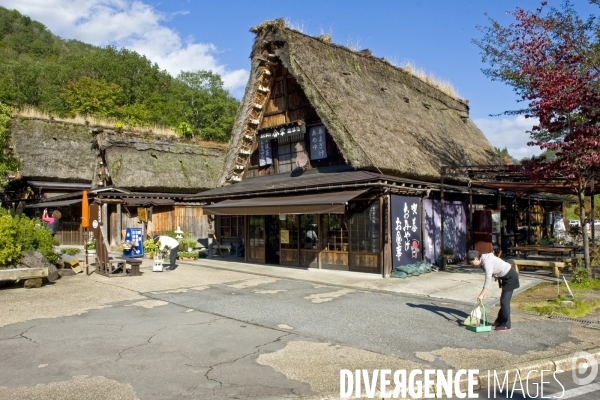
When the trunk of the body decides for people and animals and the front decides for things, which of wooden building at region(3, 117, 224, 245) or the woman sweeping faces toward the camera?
the wooden building

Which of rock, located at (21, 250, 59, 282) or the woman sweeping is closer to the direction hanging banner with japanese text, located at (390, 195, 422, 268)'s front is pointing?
the woman sweeping

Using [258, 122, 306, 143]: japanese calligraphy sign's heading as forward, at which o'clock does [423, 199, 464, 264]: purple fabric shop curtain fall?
The purple fabric shop curtain is roughly at 8 o'clock from the japanese calligraphy sign.

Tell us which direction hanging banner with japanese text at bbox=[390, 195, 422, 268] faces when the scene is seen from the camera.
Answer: facing the viewer and to the right of the viewer

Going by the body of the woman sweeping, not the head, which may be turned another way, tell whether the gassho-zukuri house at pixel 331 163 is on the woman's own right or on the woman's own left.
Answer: on the woman's own right

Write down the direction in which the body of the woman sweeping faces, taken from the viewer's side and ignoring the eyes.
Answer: to the viewer's left

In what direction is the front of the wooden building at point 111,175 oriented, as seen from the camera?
facing the viewer

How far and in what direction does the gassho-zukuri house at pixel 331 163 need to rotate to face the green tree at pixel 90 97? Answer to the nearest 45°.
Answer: approximately 90° to its right

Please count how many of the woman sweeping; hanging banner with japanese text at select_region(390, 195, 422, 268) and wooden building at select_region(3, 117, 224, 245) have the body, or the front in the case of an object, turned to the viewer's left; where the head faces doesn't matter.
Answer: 1

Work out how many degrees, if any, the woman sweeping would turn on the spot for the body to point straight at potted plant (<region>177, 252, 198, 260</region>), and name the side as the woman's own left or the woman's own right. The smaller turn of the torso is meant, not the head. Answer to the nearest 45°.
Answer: approximately 45° to the woman's own right

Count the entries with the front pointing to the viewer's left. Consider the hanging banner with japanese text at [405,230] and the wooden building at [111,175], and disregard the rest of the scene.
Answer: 0

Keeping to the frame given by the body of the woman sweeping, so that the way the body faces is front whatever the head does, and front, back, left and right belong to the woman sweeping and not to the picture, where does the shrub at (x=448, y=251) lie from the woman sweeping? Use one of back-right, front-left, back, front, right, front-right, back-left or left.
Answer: right

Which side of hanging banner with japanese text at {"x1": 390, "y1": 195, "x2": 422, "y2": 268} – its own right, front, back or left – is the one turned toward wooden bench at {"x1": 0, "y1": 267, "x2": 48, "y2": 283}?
right
